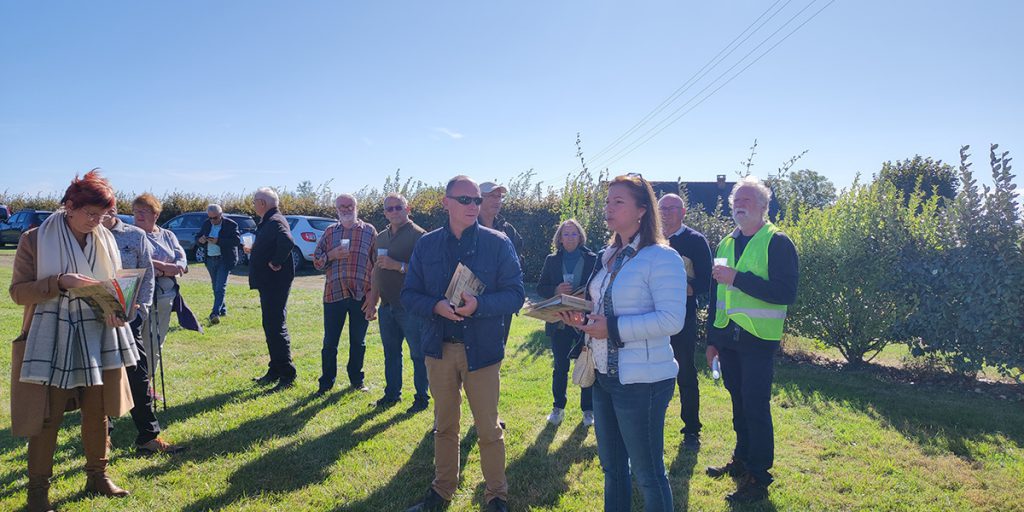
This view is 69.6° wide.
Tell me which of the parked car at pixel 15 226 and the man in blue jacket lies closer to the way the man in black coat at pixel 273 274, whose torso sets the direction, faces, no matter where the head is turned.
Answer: the parked car

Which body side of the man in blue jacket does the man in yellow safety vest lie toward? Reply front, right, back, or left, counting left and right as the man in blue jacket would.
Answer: left

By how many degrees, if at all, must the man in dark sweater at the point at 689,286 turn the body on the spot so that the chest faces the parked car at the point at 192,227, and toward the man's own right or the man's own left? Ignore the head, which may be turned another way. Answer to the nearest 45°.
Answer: approximately 90° to the man's own right

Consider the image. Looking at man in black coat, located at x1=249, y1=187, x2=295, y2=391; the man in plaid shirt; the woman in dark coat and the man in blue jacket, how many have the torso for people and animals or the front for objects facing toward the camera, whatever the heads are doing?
3

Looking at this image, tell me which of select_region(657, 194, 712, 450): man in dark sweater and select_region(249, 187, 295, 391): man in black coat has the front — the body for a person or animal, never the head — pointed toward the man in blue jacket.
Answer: select_region(657, 194, 712, 450): man in dark sweater

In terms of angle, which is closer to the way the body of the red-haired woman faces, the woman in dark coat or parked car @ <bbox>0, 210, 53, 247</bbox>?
the woman in dark coat

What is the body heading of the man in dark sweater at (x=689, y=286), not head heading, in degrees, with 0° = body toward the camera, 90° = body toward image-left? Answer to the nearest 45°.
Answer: approximately 45°

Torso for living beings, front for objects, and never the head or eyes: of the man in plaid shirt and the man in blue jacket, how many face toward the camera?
2

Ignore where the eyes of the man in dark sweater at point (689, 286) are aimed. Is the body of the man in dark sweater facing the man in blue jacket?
yes

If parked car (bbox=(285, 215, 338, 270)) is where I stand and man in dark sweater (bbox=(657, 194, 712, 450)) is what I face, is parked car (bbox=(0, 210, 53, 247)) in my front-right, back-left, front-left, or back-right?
back-right
